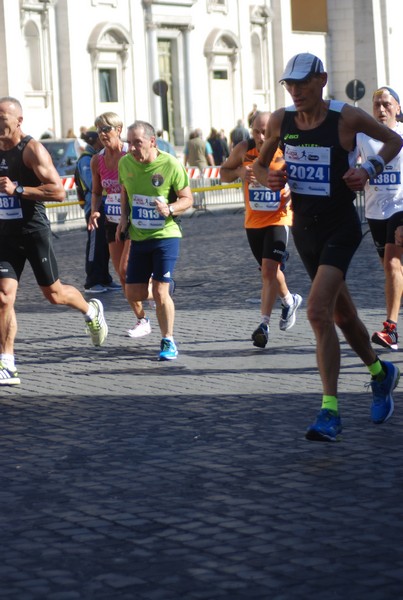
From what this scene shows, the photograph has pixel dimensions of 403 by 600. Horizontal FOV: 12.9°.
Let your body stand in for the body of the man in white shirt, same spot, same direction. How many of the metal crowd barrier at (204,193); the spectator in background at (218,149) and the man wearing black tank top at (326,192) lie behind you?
2

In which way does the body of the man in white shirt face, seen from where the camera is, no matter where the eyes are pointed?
toward the camera

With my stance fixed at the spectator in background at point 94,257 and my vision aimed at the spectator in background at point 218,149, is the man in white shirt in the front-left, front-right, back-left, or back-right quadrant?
back-right

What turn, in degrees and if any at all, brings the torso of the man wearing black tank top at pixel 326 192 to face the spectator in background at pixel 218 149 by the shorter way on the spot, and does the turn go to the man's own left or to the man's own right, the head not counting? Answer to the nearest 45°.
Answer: approximately 135° to the man's own right

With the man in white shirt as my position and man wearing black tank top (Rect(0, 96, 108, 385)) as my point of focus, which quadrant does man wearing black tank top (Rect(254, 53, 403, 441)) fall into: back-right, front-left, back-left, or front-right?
front-left

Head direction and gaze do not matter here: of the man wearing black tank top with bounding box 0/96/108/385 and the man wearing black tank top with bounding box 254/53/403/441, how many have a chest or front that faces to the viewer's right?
0

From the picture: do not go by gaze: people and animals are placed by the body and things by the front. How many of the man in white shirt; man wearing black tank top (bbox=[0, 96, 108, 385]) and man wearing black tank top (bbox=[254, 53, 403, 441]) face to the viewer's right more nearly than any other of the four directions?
0

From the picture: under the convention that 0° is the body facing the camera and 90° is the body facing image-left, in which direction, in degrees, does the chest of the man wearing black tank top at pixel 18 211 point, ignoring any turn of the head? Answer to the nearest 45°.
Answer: approximately 45°

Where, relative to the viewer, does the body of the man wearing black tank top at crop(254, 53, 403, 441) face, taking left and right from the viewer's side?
facing the viewer and to the left of the viewer
